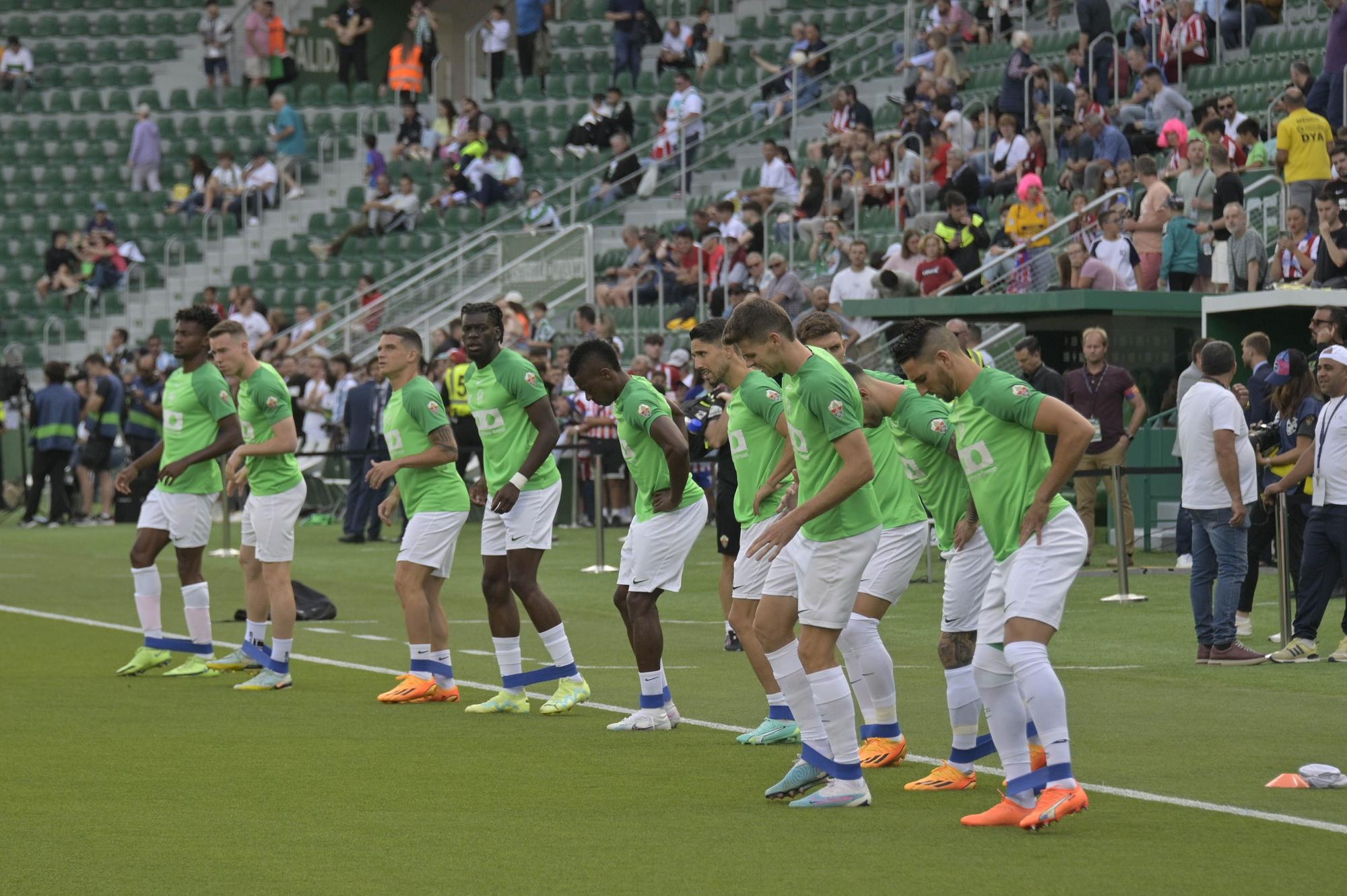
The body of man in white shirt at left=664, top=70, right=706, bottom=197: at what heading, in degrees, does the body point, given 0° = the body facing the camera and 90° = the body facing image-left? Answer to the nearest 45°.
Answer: approximately 45°

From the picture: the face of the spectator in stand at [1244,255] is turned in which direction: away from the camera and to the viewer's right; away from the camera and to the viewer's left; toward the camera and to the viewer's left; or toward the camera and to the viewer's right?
toward the camera and to the viewer's left

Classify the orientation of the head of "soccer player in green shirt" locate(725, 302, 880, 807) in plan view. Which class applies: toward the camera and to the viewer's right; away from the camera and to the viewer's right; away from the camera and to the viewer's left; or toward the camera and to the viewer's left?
toward the camera and to the viewer's left

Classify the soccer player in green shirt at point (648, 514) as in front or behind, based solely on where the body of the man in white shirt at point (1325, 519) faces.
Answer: in front

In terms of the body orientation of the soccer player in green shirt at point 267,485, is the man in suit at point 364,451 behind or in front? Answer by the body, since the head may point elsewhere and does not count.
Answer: behind

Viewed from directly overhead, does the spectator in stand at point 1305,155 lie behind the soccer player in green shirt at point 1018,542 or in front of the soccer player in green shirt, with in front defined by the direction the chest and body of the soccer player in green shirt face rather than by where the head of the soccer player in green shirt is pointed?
behind

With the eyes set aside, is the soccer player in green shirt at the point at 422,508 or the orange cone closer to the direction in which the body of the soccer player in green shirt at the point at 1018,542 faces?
the soccer player in green shirt

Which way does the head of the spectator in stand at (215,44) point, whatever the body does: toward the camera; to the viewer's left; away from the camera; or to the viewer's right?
toward the camera

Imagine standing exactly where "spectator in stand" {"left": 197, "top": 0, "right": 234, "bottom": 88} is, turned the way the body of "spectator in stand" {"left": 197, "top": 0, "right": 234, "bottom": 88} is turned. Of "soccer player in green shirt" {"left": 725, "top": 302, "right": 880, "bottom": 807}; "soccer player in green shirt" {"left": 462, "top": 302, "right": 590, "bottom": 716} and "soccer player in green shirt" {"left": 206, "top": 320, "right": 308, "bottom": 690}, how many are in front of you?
3

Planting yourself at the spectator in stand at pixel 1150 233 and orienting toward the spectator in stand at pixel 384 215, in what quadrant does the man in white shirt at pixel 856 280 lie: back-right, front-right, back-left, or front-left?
front-left

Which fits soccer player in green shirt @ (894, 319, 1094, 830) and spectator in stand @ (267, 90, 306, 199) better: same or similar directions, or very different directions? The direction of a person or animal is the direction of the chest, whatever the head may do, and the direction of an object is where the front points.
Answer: same or similar directions

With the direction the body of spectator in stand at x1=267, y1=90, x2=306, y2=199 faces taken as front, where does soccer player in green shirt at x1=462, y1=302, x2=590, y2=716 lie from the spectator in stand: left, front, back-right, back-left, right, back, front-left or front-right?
left

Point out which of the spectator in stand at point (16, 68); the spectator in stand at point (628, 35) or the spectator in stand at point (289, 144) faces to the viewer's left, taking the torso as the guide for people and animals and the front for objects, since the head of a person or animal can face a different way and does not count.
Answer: the spectator in stand at point (289, 144)

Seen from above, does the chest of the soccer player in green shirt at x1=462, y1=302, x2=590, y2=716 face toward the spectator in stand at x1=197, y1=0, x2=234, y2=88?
no

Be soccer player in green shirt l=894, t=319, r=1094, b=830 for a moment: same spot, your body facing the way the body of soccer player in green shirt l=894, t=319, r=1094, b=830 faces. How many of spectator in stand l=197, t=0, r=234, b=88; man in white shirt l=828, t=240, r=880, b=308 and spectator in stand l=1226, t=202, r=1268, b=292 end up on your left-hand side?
0
